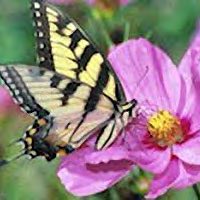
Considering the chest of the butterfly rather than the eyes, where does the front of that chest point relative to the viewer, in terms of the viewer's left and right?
facing to the right of the viewer

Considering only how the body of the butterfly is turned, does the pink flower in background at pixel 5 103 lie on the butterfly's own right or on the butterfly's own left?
on the butterfly's own left
